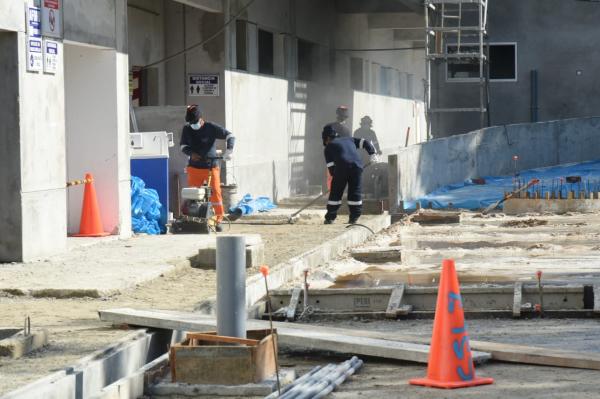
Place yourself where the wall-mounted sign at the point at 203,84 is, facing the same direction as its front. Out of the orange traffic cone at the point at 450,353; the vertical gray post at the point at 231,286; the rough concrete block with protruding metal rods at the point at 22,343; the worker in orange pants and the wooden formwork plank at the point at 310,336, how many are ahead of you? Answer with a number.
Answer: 5

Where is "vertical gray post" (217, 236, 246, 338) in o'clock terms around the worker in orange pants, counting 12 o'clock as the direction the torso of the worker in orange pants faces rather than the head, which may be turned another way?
The vertical gray post is roughly at 12 o'clock from the worker in orange pants.

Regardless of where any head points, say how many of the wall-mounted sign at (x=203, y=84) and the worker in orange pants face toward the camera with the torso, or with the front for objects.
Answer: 2

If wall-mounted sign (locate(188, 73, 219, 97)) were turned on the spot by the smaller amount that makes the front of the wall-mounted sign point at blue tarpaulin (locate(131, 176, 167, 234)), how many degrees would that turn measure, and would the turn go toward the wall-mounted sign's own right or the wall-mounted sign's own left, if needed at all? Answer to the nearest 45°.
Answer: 0° — it already faces it

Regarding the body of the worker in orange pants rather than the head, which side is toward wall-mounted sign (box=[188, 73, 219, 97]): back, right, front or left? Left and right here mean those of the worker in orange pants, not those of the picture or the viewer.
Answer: back

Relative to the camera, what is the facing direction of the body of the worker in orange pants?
toward the camera

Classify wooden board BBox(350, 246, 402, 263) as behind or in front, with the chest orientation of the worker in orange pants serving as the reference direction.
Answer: in front

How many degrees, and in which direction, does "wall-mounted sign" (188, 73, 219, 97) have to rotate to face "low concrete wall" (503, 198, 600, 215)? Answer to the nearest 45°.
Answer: approximately 90° to its left

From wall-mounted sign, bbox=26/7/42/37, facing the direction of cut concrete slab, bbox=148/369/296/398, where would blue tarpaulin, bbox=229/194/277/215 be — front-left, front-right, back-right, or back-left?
back-left

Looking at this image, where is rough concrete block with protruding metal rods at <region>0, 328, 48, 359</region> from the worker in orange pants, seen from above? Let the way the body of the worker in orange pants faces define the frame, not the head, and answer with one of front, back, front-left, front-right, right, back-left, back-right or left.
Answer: front

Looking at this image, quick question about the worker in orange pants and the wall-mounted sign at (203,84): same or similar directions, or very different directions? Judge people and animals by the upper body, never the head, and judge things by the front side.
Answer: same or similar directions

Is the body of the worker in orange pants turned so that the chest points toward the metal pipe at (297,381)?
yes

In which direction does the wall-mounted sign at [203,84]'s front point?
toward the camera

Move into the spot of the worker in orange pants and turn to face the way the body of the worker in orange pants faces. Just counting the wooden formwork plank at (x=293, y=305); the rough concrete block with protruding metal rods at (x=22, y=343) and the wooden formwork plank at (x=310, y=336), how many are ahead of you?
3

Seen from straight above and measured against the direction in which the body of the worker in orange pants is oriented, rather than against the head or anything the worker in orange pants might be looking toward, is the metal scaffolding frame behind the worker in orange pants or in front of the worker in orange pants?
behind
